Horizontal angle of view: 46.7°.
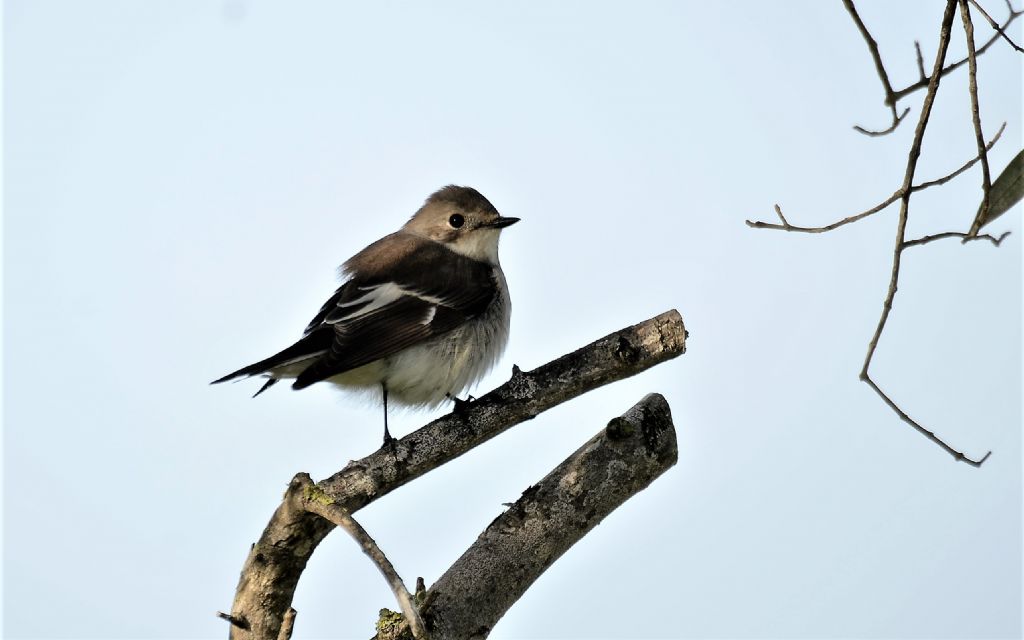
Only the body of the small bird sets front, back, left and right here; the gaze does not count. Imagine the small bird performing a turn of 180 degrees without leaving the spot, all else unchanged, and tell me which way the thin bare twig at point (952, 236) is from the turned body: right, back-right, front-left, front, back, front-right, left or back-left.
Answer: back-left

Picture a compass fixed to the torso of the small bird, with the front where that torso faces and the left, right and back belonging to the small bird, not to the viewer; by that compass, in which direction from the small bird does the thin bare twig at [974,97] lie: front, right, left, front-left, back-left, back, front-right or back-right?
front-right

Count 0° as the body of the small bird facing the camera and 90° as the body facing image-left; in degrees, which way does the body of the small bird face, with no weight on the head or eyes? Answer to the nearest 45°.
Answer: approximately 270°
